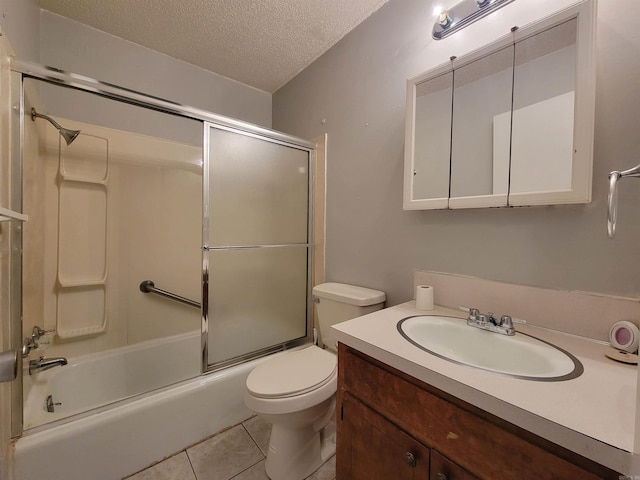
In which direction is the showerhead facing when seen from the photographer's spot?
facing to the right of the viewer

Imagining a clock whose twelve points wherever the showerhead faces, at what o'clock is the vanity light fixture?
The vanity light fixture is roughly at 2 o'clock from the showerhead.

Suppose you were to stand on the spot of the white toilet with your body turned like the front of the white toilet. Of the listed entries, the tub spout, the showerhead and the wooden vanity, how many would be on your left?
1

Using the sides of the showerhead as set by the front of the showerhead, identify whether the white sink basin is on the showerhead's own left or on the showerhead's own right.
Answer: on the showerhead's own right

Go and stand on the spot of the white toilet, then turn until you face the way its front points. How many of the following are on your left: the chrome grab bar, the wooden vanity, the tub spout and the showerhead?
1

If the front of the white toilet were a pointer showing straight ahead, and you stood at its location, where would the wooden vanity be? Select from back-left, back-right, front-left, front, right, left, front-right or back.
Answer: left

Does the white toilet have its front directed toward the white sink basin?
no

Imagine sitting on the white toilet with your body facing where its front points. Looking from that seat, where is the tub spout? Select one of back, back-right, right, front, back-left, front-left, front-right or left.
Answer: front-right

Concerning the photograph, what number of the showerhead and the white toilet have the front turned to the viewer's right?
1

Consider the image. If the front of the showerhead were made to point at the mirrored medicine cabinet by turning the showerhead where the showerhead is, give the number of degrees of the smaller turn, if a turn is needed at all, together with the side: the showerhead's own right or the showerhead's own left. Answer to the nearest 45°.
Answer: approximately 45° to the showerhead's own right

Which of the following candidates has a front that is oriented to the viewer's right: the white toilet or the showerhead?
the showerhead

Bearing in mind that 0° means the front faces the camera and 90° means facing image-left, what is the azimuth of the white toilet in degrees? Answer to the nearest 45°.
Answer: approximately 45°

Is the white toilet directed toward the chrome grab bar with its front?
no
